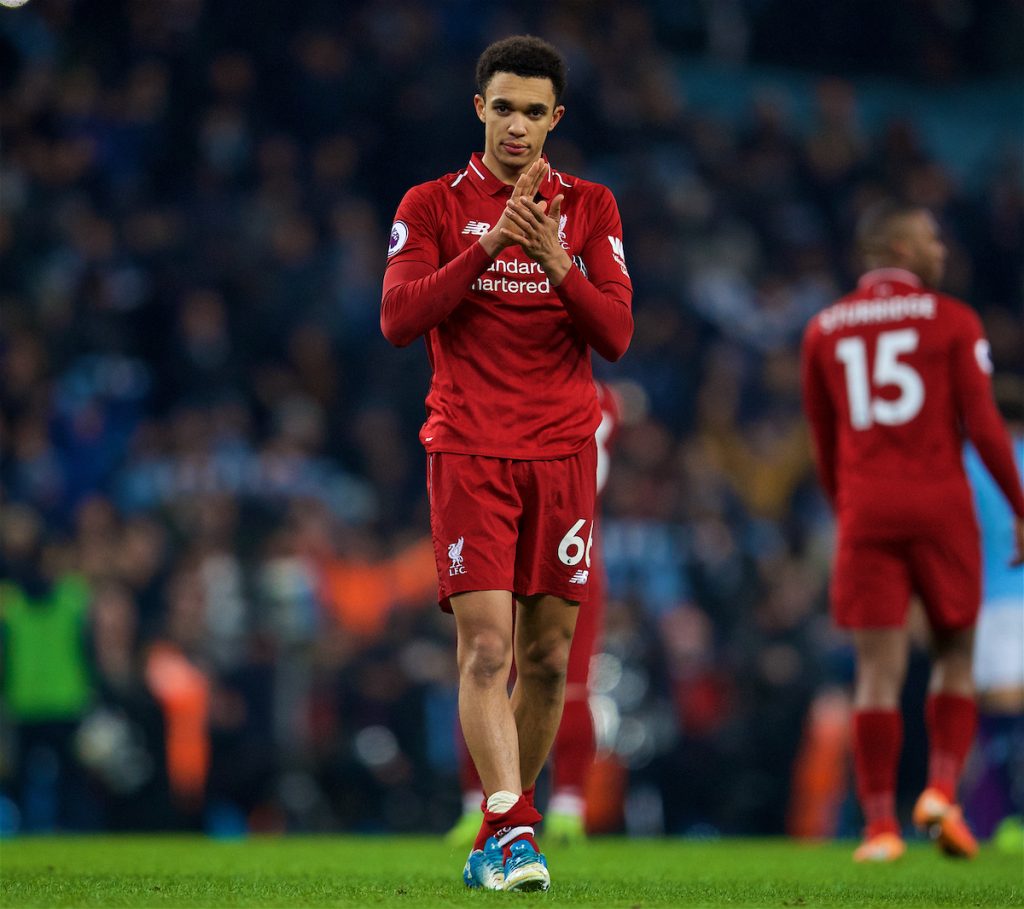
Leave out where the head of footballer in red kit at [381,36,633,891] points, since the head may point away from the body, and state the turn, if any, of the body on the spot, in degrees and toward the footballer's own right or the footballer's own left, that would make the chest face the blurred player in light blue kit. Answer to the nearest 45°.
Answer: approximately 135° to the footballer's own left

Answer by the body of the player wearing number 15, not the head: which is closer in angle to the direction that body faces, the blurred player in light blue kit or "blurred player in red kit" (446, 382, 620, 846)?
the blurred player in light blue kit

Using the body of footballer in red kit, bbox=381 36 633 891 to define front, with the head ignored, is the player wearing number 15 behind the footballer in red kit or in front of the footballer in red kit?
behind

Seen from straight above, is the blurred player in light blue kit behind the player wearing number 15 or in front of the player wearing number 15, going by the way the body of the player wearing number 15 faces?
in front

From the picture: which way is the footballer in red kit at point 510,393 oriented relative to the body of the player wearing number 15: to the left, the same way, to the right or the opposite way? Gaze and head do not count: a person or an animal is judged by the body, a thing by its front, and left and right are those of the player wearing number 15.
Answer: the opposite way

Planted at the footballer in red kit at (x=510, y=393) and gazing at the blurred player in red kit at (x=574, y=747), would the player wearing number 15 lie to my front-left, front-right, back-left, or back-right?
front-right

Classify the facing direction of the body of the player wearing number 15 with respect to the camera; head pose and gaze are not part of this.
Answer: away from the camera

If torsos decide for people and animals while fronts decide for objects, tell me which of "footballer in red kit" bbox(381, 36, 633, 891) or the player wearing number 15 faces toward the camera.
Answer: the footballer in red kit

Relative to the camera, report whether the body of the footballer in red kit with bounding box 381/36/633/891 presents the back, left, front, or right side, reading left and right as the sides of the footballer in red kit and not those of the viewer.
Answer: front

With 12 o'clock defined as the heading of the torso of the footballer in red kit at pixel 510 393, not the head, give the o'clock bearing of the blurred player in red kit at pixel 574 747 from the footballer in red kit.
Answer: The blurred player in red kit is roughly at 6 o'clock from the footballer in red kit.

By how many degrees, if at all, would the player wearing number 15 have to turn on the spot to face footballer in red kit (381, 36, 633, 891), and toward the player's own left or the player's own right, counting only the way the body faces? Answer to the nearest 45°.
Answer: approximately 135° to the player's own left
